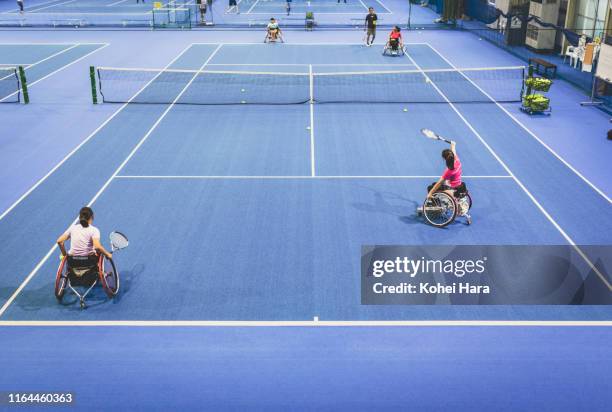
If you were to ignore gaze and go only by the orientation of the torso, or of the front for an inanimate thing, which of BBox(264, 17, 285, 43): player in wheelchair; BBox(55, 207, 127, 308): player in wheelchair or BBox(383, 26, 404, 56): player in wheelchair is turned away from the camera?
BBox(55, 207, 127, 308): player in wheelchair

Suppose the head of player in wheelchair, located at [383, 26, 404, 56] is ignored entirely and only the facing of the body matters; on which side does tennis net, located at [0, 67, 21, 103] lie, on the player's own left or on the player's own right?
on the player's own right

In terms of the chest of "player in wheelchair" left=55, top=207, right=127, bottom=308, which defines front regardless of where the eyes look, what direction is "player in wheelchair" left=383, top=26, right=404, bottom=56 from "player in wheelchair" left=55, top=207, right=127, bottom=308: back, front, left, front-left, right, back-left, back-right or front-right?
front-right

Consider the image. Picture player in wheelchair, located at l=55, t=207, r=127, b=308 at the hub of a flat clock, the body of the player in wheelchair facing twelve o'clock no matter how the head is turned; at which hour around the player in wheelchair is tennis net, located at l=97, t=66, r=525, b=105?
The tennis net is roughly at 1 o'clock from the player in wheelchair.

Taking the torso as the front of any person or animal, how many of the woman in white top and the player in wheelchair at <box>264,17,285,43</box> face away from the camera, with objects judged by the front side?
1

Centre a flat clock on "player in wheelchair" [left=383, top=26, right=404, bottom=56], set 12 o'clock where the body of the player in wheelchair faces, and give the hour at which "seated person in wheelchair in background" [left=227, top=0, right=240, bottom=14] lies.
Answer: The seated person in wheelchair in background is roughly at 5 o'clock from the player in wheelchair.

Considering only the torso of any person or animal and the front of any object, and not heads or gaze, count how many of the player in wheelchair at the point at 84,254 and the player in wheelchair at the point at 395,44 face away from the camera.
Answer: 1

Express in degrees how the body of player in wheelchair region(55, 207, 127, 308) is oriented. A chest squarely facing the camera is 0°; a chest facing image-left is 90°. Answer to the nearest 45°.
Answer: approximately 180°

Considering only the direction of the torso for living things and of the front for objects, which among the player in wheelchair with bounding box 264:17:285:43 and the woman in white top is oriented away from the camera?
the woman in white top

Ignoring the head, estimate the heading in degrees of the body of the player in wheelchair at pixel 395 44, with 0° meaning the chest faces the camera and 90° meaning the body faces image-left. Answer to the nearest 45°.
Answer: approximately 0°

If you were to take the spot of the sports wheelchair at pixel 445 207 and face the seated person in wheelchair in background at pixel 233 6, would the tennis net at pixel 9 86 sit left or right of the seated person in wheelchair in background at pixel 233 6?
left

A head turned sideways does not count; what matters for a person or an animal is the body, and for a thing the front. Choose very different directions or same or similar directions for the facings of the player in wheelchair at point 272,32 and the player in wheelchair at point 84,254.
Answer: very different directions

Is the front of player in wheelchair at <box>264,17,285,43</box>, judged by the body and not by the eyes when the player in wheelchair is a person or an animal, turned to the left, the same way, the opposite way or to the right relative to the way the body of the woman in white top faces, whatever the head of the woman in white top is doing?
the opposite way

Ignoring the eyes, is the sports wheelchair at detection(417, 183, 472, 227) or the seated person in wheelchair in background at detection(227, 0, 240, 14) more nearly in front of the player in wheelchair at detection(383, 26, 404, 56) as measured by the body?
the sports wheelchair

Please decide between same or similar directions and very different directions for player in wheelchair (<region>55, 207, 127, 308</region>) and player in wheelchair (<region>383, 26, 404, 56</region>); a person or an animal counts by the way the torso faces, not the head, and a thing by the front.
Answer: very different directions

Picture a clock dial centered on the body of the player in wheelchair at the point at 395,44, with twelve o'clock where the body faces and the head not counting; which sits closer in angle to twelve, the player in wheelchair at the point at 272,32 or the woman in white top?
the woman in white top
